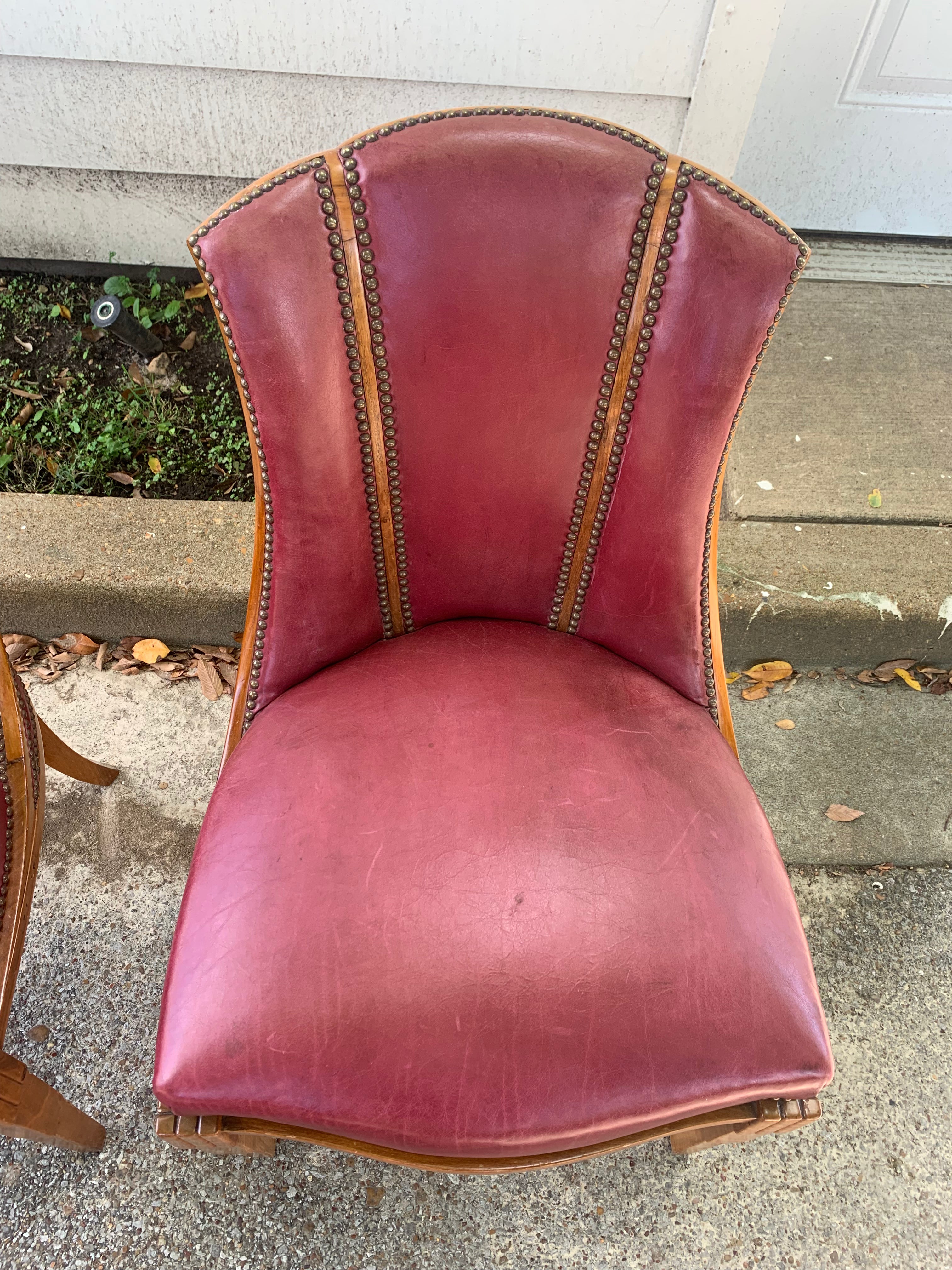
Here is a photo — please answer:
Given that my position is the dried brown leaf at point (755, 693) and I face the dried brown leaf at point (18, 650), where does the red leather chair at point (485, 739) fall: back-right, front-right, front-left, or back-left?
front-left

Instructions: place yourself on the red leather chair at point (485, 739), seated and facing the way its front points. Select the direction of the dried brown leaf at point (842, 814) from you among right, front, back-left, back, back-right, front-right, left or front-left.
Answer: back-left

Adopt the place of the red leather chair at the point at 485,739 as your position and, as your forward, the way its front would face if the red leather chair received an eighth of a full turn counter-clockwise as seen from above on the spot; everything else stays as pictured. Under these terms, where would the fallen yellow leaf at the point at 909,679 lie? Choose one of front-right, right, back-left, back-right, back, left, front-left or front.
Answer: left

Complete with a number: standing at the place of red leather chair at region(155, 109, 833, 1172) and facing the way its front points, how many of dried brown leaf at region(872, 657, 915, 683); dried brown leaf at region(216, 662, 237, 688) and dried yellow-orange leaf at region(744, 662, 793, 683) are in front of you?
0

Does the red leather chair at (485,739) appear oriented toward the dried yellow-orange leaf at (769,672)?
no

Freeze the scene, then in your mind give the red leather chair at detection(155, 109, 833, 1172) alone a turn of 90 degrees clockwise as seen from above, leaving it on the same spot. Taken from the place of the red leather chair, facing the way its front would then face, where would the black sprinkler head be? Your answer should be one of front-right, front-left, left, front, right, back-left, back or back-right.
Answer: front-right

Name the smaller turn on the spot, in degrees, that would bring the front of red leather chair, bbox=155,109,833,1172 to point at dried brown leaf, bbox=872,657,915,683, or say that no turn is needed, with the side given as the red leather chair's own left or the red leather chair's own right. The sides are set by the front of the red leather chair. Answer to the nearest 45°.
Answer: approximately 135° to the red leather chair's own left

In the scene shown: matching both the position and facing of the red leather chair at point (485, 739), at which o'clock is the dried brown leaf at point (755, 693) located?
The dried brown leaf is roughly at 7 o'clock from the red leather chair.

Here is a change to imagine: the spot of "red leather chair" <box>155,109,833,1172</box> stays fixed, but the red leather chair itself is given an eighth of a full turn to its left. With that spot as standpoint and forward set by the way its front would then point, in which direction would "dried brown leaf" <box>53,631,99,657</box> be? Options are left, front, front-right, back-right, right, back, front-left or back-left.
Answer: back

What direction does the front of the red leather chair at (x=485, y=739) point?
toward the camera

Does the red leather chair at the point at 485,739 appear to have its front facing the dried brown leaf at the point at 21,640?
no

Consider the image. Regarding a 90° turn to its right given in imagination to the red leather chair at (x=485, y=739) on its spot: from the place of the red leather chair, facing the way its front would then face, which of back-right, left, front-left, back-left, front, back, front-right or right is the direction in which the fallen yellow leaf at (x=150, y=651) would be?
front-right

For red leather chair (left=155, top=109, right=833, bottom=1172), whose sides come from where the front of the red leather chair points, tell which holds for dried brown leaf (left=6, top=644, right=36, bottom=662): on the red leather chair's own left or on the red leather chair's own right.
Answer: on the red leather chair's own right
